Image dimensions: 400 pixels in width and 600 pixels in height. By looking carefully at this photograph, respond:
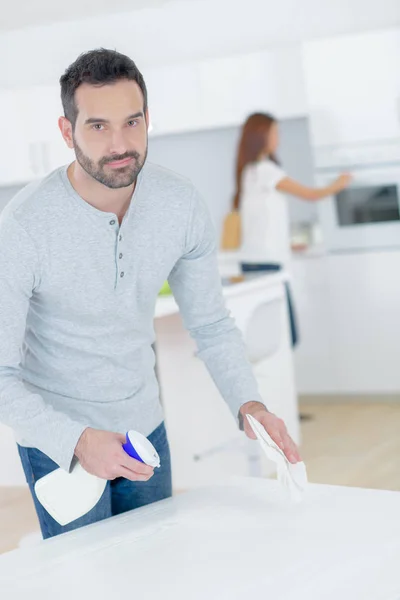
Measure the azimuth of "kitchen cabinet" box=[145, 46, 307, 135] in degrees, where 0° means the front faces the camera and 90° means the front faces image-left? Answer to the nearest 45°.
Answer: approximately 0°

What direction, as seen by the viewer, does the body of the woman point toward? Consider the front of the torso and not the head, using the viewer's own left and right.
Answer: facing away from the viewer and to the right of the viewer

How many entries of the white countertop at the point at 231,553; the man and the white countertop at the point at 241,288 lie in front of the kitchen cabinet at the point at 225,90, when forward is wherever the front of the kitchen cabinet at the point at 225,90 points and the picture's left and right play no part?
3

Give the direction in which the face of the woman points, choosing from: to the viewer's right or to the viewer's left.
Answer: to the viewer's right

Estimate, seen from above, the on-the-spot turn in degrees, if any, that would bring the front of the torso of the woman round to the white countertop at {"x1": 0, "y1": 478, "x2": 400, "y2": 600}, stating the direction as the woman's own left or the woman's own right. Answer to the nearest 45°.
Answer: approximately 135° to the woman's own right

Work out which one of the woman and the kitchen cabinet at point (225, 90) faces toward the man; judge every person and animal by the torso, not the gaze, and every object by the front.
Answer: the kitchen cabinet

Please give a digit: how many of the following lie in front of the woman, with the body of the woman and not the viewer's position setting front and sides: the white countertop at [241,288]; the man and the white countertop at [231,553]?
0

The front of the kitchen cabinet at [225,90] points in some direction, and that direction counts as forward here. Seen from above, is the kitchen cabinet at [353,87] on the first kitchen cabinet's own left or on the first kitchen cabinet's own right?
on the first kitchen cabinet's own left

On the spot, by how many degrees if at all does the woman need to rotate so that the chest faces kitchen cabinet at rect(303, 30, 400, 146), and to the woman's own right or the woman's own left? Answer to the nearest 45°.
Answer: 0° — they already face it

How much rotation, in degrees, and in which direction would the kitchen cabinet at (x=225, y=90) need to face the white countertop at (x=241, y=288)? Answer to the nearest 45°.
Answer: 0° — it already faces it

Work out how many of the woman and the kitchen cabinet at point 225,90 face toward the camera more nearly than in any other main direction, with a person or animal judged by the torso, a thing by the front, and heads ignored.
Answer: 1

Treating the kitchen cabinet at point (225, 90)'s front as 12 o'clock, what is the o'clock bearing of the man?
The man is roughly at 12 o'clock from the kitchen cabinet.

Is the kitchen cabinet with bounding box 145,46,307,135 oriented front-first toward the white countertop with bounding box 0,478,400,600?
yes

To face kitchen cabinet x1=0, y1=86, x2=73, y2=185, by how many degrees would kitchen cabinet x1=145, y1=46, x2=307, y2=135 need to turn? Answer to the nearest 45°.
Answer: approximately 90° to its right

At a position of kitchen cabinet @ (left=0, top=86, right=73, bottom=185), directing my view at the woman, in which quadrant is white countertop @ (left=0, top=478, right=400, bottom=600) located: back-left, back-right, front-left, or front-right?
front-right
